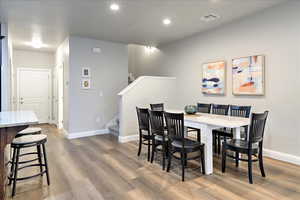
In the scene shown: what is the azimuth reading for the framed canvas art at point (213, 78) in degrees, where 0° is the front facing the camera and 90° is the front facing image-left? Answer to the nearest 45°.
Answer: approximately 45°

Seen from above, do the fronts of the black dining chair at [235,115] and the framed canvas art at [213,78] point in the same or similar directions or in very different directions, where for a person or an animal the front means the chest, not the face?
same or similar directions

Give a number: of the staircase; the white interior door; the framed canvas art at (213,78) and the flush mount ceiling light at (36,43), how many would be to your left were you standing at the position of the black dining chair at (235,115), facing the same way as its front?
0

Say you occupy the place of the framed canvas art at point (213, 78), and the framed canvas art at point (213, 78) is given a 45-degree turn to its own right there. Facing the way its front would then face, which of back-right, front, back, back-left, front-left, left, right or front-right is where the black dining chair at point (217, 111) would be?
left

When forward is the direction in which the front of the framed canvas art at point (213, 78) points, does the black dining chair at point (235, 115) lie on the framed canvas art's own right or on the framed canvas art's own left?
on the framed canvas art's own left

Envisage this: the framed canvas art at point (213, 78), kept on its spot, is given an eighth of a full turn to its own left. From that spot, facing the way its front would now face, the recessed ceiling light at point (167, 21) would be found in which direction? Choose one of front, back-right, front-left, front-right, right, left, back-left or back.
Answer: front-right

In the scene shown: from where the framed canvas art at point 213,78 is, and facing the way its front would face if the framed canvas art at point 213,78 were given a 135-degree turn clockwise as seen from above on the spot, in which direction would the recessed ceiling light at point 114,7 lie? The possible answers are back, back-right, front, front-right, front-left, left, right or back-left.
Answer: back-left

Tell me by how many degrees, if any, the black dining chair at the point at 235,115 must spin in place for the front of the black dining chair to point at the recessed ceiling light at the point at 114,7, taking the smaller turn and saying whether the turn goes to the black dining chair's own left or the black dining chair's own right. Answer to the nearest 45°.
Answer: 0° — it already faces it

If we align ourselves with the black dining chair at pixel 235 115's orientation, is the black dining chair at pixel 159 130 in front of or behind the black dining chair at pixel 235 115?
in front

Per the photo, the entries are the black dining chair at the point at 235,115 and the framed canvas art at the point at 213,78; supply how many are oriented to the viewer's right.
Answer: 0

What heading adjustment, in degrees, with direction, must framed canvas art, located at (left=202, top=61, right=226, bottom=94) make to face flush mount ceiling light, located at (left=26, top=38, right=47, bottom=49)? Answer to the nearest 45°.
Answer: approximately 45° to its right
